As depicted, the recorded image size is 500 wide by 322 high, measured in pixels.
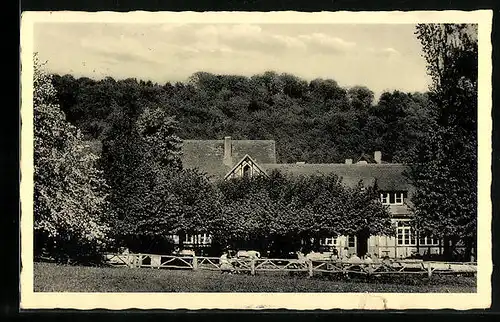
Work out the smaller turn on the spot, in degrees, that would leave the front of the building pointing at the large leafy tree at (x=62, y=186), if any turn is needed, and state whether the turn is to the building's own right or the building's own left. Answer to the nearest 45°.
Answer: approximately 90° to the building's own right

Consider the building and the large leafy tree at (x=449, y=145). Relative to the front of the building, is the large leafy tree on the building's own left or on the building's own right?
on the building's own left

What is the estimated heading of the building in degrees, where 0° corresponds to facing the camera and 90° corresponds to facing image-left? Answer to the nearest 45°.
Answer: approximately 0°

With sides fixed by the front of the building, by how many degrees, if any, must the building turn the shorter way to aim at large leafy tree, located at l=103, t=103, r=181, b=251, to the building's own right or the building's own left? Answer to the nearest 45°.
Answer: approximately 90° to the building's own right
